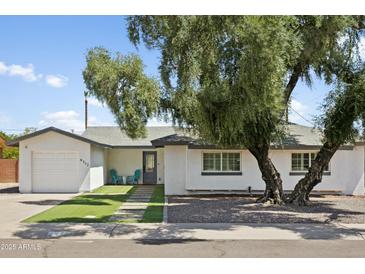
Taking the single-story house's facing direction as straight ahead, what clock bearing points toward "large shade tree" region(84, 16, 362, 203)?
The large shade tree is roughly at 12 o'clock from the single-story house.

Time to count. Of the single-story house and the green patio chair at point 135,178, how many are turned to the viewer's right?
0

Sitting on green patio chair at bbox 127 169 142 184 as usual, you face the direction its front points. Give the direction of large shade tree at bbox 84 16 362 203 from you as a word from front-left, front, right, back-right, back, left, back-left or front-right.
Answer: front-left

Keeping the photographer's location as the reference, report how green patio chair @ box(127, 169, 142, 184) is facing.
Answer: facing the viewer and to the left of the viewer

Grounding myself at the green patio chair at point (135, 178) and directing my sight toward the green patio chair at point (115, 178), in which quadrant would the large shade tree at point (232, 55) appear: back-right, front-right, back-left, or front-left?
back-left

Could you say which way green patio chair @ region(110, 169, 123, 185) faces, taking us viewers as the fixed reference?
facing the viewer and to the right of the viewer

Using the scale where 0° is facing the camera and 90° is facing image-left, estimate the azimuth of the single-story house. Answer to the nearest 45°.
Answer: approximately 0°

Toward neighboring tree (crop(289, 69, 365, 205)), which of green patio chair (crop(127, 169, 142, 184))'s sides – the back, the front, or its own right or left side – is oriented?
left
